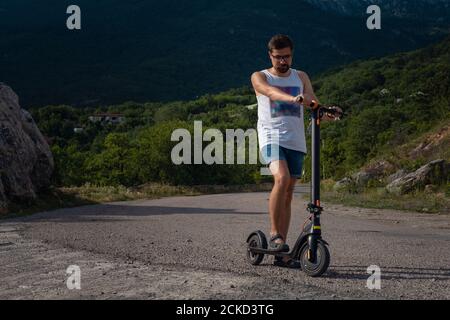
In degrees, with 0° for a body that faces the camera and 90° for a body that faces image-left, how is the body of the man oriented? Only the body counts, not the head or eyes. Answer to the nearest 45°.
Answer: approximately 315°

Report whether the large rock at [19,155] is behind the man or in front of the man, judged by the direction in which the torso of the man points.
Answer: behind

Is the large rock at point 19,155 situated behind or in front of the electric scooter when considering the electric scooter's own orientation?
behind

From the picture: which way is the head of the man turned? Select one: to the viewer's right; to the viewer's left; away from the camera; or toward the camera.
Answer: toward the camera
